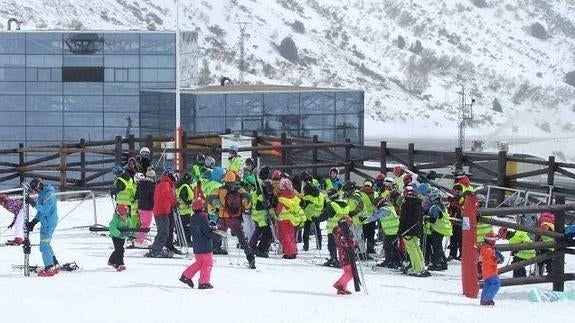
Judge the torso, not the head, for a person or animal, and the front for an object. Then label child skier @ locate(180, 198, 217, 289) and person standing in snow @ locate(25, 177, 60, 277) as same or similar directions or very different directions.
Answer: very different directions

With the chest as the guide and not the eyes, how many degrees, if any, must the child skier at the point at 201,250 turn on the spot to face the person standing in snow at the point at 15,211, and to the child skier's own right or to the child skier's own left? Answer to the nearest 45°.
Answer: approximately 135° to the child skier's own left
